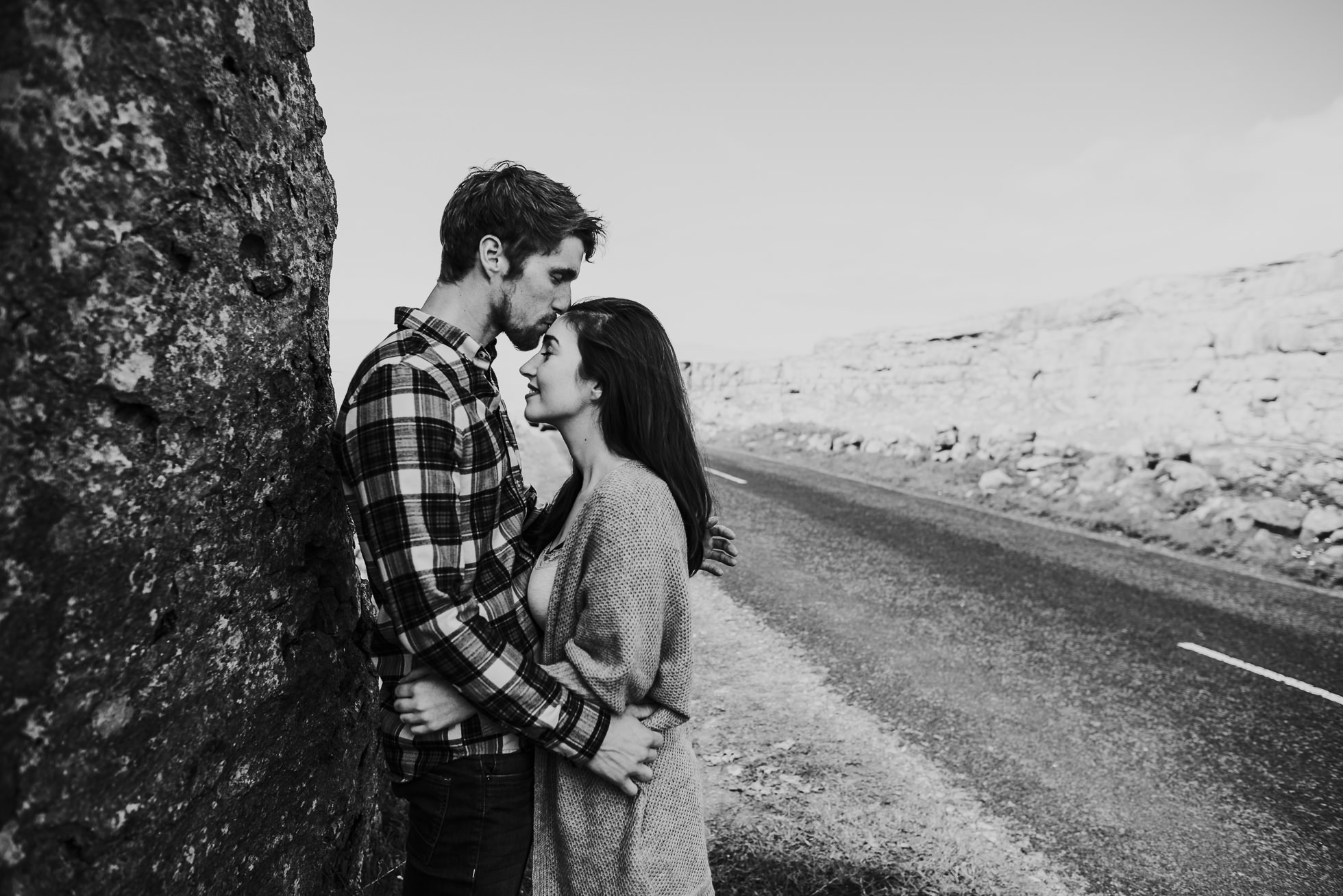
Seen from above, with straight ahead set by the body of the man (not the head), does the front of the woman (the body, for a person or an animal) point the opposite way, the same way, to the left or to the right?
the opposite way

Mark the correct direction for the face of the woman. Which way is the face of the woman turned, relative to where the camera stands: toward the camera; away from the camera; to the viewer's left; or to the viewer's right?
to the viewer's left

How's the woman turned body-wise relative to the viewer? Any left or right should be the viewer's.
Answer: facing to the left of the viewer

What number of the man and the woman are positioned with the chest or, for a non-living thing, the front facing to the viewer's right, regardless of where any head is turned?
1

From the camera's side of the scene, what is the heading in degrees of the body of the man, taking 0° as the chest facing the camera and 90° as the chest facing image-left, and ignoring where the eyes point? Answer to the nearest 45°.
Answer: approximately 270°

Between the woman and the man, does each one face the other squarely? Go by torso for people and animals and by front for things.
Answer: yes

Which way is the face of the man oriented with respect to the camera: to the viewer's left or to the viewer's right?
to the viewer's right
